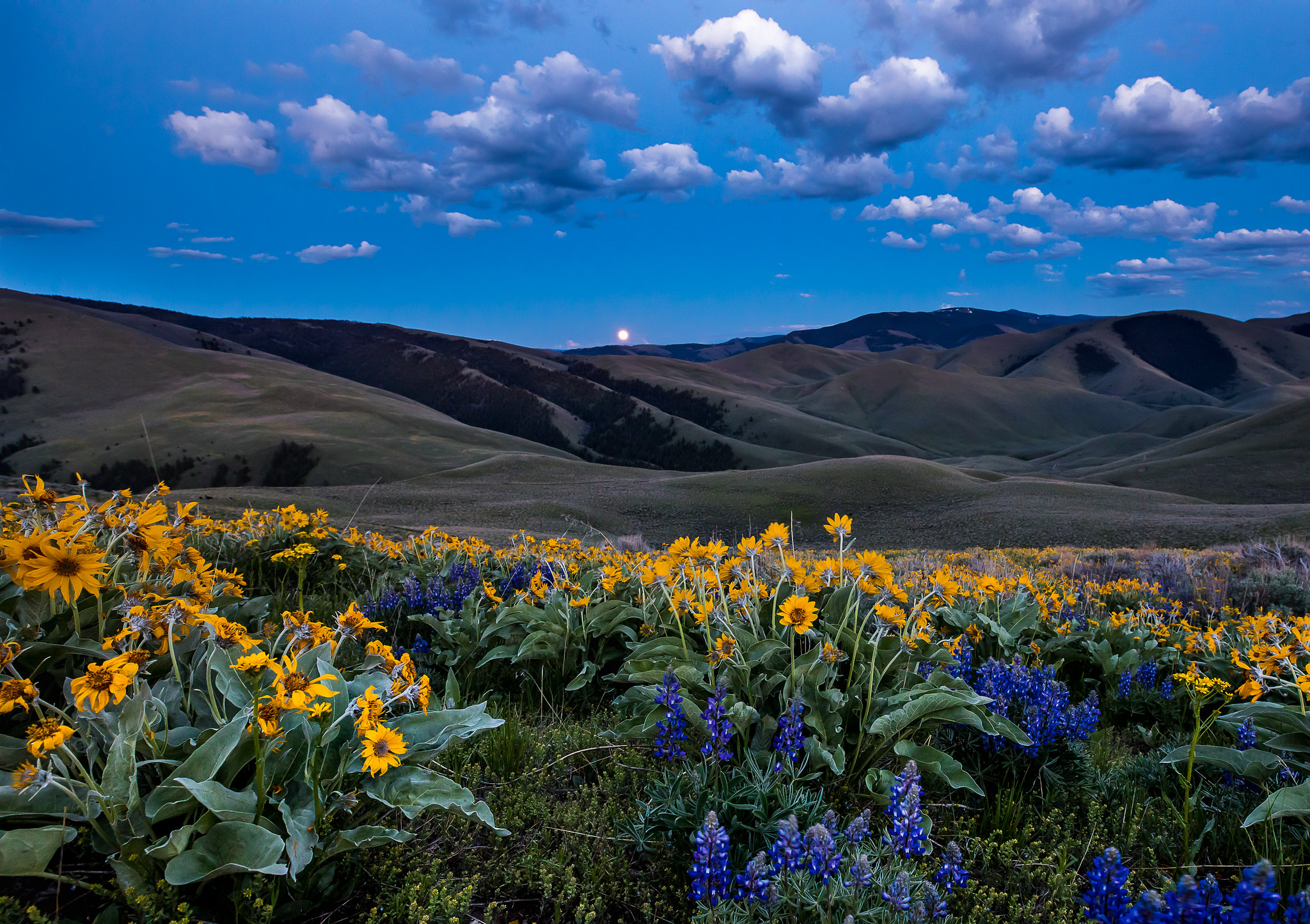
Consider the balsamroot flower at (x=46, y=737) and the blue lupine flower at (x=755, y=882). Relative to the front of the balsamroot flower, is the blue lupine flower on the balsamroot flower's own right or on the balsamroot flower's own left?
on the balsamroot flower's own left

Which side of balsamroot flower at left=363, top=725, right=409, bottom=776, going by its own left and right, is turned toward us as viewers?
front

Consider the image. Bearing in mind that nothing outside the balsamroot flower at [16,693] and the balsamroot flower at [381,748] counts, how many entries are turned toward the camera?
2

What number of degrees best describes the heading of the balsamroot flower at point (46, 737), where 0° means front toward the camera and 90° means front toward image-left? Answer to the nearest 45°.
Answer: approximately 45°

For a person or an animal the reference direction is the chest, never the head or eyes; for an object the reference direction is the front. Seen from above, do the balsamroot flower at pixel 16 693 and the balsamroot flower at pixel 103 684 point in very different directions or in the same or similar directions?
same or similar directions

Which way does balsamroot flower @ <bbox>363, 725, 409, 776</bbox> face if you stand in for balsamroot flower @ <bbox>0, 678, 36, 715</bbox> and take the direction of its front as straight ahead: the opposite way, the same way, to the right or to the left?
the same way

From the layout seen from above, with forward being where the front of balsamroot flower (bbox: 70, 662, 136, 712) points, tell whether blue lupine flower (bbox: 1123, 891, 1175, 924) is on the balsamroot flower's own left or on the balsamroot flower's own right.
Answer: on the balsamroot flower's own left

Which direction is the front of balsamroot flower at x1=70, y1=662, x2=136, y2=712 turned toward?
toward the camera

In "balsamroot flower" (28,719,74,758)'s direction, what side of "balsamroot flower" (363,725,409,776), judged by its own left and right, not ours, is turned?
right

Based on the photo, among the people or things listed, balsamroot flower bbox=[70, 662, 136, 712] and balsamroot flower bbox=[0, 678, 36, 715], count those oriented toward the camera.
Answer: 2

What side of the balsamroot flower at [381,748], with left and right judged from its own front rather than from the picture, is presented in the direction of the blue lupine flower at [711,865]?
left

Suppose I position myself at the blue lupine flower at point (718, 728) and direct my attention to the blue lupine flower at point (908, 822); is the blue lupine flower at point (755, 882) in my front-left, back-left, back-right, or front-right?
front-right
